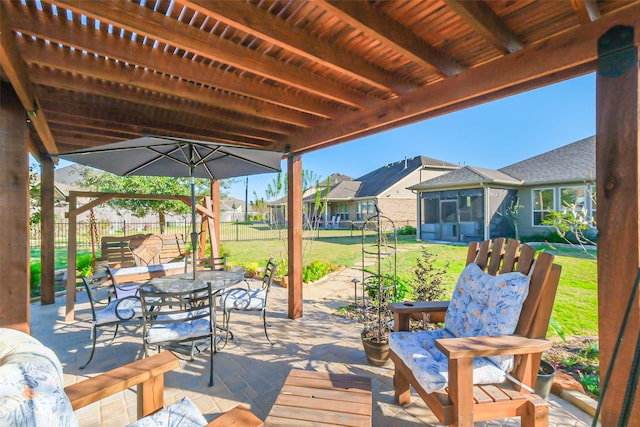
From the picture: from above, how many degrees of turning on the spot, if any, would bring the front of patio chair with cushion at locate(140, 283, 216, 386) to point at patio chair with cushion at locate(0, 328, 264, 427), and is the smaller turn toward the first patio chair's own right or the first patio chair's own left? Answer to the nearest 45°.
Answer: approximately 180°

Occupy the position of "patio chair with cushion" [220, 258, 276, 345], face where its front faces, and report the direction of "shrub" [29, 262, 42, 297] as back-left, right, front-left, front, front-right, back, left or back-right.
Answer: front-right

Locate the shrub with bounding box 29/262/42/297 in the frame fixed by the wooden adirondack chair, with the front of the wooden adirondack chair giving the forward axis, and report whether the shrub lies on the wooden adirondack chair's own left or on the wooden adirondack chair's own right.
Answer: on the wooden adirondack chair's own right

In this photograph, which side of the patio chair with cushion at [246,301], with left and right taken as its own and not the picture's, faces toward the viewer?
left

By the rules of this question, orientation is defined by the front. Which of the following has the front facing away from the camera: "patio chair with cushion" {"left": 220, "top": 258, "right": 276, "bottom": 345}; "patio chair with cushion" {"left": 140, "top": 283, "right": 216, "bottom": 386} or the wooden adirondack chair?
"patio chair with cushion" {"left": 140, "top": 283, "right": 216, "bottom": 386}

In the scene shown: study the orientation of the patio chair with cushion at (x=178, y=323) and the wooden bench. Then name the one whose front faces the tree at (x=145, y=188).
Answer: the patio chair with cushion

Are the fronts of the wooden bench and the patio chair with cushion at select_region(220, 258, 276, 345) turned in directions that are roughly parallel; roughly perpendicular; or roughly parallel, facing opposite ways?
roughly perpendicular

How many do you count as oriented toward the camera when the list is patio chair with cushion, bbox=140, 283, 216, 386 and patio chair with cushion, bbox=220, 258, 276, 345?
0

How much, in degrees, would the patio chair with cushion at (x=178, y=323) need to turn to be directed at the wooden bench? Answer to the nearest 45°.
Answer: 0° — it already faces it

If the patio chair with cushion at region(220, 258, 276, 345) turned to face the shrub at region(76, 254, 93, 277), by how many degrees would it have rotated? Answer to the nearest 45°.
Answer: approximately 45° to its right

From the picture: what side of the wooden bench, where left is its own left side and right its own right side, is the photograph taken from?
front

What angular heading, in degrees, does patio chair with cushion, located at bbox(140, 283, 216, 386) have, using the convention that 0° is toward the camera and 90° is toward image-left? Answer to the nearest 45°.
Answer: approximately 180°

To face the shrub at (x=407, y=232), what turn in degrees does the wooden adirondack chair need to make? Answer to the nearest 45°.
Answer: approximately 135° to its right

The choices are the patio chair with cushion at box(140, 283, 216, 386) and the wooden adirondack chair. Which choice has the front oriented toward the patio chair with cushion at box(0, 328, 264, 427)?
the wooden adirondack chair

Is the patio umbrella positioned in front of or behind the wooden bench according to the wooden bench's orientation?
in front

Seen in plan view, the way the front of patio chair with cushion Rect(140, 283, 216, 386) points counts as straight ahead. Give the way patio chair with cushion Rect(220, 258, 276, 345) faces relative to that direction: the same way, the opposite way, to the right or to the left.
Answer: to the left
